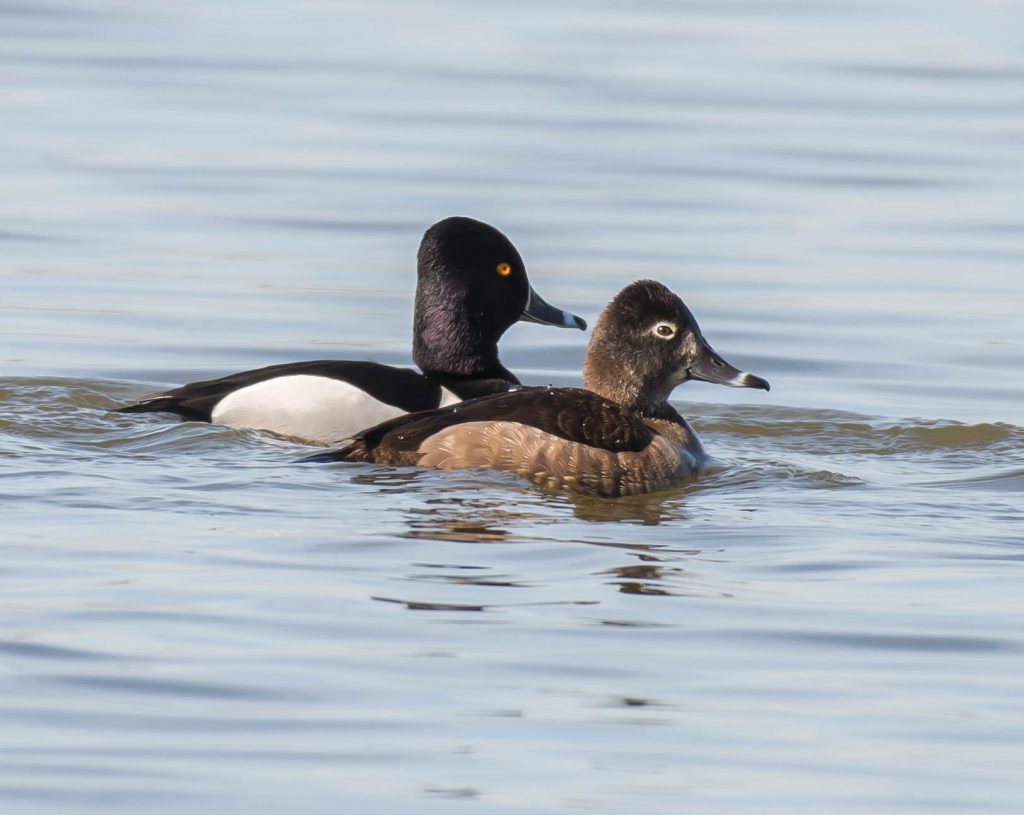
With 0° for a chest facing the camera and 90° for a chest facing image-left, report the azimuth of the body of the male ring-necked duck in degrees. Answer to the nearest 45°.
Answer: approximately 270°

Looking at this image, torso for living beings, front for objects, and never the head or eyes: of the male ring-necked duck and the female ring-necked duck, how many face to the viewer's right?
2

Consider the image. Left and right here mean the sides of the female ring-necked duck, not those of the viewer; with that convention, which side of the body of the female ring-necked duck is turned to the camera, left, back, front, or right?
right

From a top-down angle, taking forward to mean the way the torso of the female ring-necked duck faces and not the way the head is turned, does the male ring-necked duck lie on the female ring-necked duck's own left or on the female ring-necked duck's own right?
on the female ring-necked duck's own left

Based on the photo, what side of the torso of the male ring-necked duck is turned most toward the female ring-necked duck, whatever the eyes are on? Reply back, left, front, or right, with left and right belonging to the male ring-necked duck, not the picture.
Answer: right
